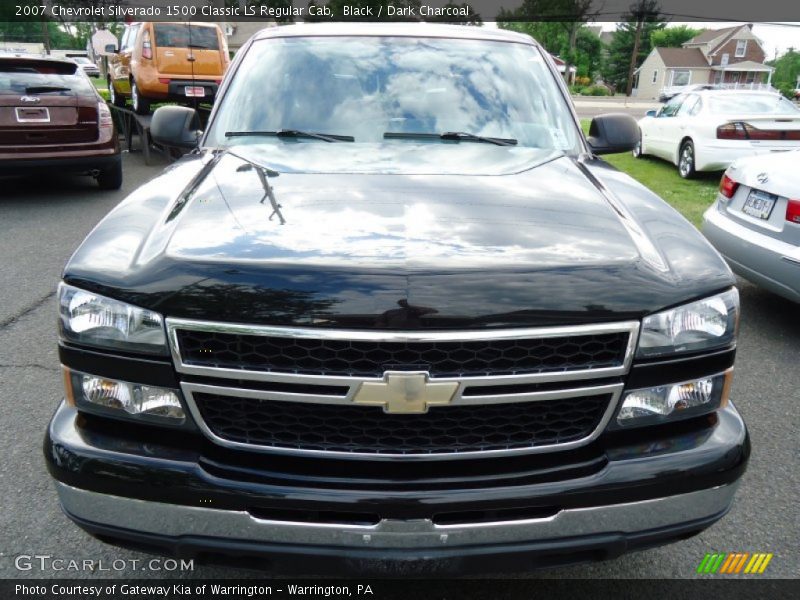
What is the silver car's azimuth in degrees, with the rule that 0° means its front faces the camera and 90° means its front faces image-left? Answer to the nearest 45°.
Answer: approximately 225°

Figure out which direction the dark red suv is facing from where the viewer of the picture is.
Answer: facing away from the viewer

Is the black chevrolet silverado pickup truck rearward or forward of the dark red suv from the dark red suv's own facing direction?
rearward

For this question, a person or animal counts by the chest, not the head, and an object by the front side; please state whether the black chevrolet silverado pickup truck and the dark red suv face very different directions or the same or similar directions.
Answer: very different directions

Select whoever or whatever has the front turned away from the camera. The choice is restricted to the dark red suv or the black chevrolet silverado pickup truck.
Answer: the dark red suv

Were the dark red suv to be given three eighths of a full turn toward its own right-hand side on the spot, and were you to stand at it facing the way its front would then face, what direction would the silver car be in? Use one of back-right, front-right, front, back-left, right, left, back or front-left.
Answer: front

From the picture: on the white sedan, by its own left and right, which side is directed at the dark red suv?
left

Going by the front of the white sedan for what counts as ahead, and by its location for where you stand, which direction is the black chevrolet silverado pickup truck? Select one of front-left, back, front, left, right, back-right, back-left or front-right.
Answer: back-left

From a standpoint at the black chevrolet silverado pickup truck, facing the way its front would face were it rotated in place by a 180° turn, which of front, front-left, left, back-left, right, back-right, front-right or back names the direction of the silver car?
front-right

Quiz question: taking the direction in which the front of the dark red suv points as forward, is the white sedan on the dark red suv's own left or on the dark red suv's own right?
on the dark red suv's own right

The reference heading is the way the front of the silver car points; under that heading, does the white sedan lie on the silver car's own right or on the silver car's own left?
on the silver car's own left

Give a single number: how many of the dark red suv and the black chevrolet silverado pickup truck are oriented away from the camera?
1

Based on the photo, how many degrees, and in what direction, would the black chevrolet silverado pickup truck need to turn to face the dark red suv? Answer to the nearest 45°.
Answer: approximately 135° to its right
